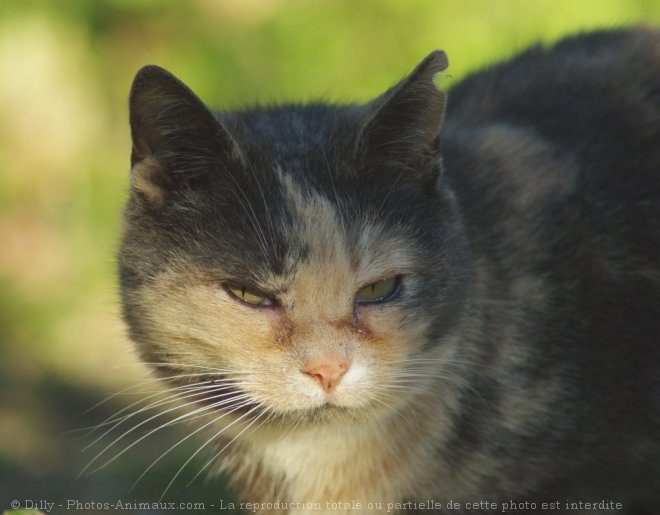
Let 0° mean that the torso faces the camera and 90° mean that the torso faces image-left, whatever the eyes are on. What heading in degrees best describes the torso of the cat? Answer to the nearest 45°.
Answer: approximately 45°
